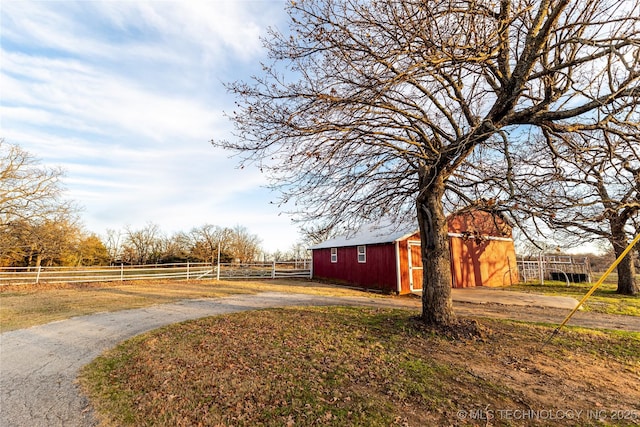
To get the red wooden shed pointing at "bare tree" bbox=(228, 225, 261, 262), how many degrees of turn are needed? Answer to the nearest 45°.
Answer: approximately 180°

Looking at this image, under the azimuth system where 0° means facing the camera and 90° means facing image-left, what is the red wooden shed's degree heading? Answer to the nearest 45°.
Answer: approximately 315°

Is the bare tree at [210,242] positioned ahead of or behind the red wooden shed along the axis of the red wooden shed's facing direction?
behind

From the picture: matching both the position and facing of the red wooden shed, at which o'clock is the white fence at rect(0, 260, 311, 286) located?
The white fence is roughly at 4 o'clock from the red wooden shed.

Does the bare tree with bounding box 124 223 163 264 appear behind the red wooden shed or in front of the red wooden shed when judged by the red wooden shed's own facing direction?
behind
